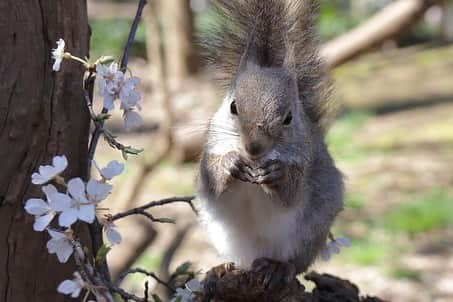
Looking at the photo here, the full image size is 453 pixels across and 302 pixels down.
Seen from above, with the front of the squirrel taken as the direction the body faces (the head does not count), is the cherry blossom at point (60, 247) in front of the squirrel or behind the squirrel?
in front

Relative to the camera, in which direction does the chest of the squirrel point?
toward the camera

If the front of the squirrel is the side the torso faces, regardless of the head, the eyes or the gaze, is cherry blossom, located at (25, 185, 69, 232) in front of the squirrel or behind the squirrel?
in front

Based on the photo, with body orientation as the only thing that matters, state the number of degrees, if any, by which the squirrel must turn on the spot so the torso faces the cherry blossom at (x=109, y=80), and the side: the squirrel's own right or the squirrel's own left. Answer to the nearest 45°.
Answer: approximately 45° to the squirrel's own right

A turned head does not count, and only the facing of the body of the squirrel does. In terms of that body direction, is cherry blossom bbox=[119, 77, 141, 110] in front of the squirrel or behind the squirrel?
in front

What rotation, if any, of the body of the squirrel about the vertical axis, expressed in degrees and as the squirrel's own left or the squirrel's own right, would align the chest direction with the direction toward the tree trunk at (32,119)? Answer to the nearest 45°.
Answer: approximately 45° to the squirrel's own right
